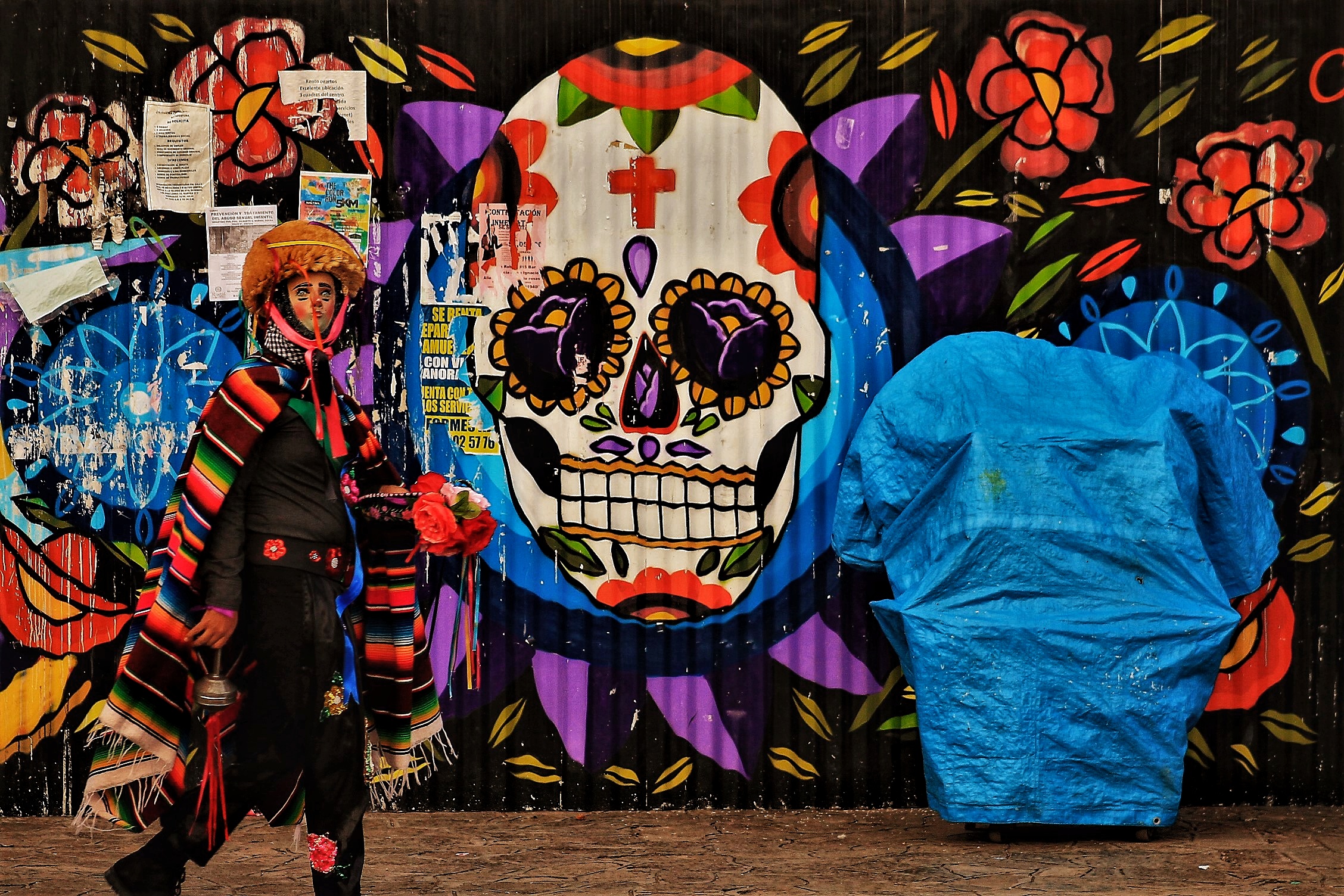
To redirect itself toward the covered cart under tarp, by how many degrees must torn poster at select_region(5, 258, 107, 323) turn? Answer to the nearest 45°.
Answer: approximately 45° to its left

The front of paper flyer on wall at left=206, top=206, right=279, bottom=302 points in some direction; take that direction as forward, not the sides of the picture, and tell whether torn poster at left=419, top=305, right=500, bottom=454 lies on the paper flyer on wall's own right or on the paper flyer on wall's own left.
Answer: on the paper flyer on wall's own left

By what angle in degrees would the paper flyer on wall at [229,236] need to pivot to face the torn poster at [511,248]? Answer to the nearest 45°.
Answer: approximately 90° to its left

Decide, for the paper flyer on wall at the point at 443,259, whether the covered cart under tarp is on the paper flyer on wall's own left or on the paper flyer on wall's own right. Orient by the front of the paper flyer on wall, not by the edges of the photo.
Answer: on the paper flyer on wall's own left

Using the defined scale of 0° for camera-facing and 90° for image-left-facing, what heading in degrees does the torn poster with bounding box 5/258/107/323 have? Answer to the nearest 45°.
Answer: approximately 0°

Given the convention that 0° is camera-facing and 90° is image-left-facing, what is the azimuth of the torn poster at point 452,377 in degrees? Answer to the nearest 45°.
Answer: approximately 0°
